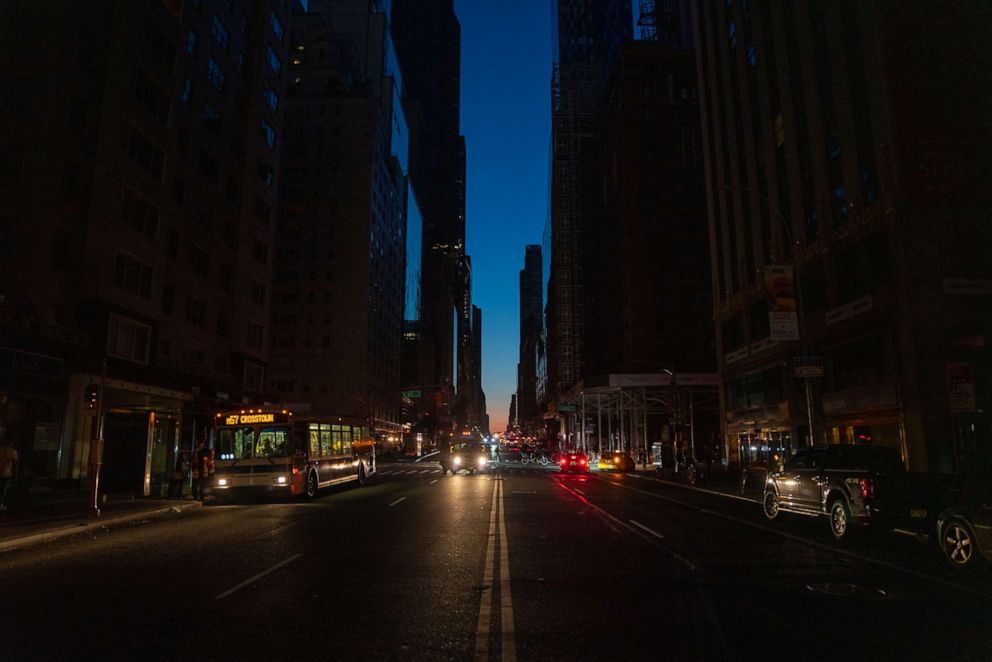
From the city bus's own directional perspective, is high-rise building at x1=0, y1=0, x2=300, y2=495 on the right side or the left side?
on its right

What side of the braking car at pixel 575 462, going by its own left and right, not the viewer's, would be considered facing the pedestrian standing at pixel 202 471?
back

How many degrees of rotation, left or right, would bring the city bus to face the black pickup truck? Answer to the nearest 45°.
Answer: approximately 90° to its left

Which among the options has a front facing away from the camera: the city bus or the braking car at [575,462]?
the braking car

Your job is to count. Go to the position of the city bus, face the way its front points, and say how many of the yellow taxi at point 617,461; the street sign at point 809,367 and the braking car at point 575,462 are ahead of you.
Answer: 0

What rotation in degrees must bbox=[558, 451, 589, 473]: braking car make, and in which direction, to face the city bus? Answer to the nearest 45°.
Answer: approximately 180°

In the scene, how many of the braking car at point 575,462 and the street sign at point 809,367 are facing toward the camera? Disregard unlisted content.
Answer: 1

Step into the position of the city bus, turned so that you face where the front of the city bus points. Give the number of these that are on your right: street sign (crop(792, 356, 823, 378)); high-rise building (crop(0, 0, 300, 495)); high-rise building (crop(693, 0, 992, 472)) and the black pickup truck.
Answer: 1

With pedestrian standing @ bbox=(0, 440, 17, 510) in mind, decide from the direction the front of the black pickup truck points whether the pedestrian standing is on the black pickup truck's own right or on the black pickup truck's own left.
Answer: on the black pickup truck's own left

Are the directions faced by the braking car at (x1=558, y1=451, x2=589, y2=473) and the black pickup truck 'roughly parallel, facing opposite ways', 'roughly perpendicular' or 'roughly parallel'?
roughly parallel

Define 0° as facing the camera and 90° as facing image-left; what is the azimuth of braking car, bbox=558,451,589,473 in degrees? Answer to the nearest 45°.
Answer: approximately 180°

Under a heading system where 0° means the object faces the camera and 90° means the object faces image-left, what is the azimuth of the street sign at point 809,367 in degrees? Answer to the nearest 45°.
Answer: approximately 0°

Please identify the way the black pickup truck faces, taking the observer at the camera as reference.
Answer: facing away from the viewer and to the left of the viewer

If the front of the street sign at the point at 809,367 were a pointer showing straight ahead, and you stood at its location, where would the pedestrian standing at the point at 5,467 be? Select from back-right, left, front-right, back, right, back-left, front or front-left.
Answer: front-right

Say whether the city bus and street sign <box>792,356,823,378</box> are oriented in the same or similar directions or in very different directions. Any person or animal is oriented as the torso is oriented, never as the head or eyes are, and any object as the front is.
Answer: same or similar directions

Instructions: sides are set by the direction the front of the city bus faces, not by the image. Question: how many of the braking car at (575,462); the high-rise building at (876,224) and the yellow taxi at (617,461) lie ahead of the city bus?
0
